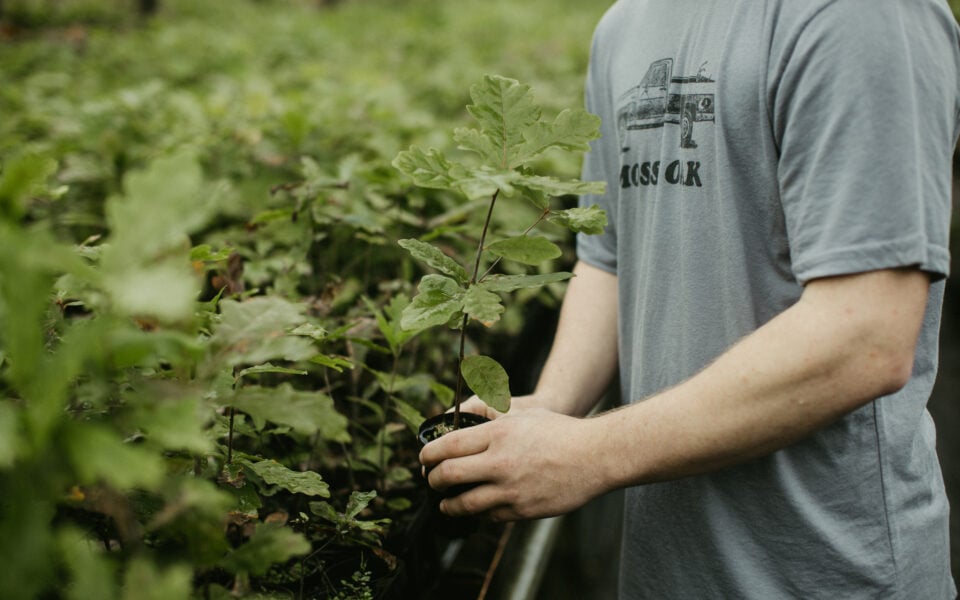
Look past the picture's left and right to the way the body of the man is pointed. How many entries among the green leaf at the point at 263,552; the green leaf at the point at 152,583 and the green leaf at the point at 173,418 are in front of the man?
3

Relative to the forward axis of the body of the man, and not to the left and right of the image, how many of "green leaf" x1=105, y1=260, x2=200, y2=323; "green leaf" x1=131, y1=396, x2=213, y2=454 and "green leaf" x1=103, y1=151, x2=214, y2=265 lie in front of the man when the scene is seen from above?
3

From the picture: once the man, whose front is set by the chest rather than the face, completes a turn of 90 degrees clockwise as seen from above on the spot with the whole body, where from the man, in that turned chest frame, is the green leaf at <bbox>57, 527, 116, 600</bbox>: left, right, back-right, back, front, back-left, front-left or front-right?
left

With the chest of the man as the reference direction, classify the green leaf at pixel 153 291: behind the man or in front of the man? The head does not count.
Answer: in front

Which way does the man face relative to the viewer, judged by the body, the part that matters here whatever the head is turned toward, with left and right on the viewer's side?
facing the viewer and to the left of the viewer

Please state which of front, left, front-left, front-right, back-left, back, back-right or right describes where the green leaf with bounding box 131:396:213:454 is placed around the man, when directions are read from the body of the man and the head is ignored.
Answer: front

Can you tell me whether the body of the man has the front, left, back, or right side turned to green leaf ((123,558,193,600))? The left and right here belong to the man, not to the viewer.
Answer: front

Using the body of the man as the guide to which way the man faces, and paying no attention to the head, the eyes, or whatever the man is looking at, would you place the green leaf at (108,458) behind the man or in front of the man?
in front
